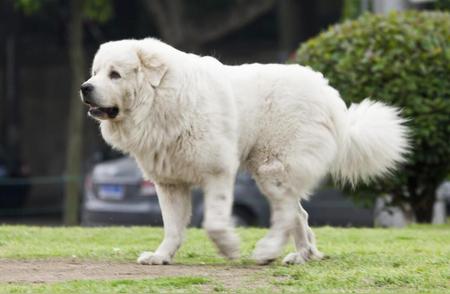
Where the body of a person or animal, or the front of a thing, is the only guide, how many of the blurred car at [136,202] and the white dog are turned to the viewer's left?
1

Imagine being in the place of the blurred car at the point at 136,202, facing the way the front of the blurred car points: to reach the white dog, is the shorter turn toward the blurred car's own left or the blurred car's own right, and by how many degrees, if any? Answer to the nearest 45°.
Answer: approximately 135° to the blurred car's own right

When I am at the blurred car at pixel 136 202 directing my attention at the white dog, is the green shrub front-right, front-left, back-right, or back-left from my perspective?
front-left

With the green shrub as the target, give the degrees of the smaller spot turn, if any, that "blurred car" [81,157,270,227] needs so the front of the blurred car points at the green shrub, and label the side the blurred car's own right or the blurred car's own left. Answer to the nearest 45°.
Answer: approximately 90° to the blurred car's own right

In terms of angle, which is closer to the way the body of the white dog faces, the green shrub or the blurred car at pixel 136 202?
the blurred car

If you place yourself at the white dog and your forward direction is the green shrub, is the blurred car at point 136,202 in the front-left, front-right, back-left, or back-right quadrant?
front-left

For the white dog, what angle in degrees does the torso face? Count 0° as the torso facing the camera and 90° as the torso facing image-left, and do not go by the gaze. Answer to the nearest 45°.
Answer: approximately 90°

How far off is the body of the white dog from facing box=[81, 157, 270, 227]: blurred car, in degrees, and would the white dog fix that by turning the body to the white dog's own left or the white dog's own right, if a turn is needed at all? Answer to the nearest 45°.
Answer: approximately 90° to the white dog's own right

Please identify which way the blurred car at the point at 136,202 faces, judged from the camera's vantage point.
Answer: facing away from the viewer and to the right of the viewer

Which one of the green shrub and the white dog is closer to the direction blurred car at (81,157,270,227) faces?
the green shrub
